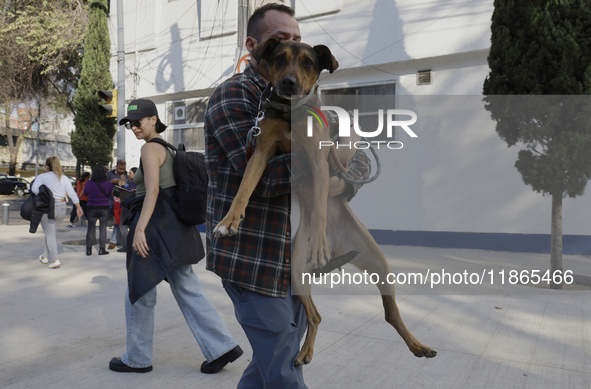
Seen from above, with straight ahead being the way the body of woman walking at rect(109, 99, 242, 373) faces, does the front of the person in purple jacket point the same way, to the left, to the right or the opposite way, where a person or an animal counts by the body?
to the right

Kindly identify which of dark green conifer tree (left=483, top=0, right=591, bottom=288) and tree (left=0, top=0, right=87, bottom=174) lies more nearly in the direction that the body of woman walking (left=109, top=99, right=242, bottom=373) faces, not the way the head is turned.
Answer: the tree

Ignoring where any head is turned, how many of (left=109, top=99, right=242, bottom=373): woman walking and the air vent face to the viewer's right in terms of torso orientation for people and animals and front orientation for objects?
0

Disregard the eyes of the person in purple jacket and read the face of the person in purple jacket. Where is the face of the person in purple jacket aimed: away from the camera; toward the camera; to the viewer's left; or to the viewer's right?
away from the camera

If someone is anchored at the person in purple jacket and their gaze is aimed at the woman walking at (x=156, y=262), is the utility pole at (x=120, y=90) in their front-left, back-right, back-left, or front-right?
back-left

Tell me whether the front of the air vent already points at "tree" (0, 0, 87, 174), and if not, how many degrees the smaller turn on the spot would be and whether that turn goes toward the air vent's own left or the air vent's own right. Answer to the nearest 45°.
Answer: approximately 90° to the air vent's own right

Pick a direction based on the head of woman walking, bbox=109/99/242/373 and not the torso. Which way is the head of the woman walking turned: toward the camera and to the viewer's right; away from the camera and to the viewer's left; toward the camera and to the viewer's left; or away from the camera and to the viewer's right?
toward the camera and to the viewer's left

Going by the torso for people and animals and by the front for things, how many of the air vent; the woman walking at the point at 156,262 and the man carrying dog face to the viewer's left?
1

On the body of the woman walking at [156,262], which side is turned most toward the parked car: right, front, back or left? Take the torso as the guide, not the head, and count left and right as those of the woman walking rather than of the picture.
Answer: right

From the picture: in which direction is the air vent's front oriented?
toward the camera

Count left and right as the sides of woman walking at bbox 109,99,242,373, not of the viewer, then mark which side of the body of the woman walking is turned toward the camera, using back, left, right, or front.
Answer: left

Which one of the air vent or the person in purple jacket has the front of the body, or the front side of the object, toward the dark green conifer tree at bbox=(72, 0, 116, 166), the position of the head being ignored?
the person in purple jacket

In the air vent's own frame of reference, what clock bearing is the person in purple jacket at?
The person in purple jacket is roughly at 2 o'clock from the air vent.

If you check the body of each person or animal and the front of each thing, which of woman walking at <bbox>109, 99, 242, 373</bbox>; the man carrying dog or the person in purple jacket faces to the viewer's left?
the woman walking
